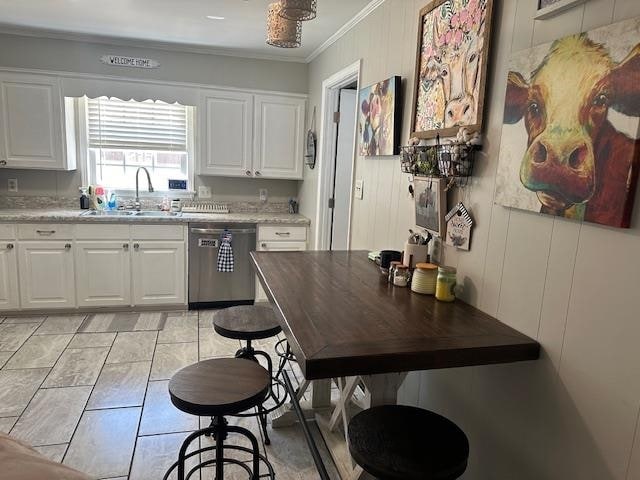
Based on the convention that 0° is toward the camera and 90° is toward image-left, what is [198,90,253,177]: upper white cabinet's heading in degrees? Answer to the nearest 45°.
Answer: approximately 0°

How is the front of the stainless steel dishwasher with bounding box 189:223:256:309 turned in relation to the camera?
facing the viewer

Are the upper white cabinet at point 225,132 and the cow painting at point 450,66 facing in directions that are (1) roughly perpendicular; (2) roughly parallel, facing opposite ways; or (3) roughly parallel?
roughly perpendicular

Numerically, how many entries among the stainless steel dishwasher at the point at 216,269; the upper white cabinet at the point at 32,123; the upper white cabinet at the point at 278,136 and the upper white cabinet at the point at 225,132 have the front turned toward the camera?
4

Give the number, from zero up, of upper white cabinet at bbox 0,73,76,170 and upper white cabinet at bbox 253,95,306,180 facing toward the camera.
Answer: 2

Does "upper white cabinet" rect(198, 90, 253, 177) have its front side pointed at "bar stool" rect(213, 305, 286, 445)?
yes

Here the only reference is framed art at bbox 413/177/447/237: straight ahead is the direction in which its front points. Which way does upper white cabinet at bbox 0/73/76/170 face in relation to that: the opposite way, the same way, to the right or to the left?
to the left

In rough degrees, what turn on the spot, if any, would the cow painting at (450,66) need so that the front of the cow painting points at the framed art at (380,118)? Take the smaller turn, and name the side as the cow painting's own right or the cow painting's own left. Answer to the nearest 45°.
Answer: approximately 90° to the cow painting's own right

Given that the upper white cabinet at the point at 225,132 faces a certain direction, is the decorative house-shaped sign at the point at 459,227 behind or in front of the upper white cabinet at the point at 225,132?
in front

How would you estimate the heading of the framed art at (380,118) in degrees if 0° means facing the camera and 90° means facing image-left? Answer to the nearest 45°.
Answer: approximately 45°

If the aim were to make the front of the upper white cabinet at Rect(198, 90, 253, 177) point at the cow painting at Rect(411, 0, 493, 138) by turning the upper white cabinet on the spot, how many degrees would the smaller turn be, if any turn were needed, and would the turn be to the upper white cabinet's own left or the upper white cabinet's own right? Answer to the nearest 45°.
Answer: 0° — it already faces it

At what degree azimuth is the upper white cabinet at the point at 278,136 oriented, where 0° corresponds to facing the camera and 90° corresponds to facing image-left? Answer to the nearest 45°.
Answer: approximately 0°

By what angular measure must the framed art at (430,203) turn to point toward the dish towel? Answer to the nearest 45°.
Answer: approximately 90° to its right
